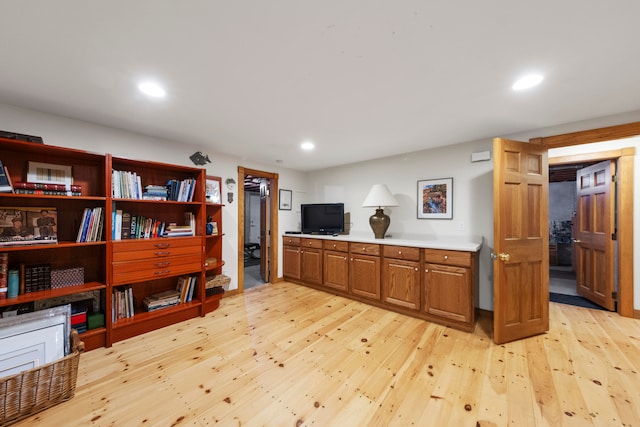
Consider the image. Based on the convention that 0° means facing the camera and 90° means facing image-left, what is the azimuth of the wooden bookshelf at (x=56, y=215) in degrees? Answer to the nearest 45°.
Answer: approximately 315°

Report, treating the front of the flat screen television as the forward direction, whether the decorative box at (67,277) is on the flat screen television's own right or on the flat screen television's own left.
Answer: on the flat screen television's own right

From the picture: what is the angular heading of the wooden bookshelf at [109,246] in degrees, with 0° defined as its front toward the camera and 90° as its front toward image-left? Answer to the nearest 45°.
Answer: approximately 315°

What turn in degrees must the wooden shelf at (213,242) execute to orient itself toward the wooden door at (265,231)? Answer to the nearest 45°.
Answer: approximately 90° to its left

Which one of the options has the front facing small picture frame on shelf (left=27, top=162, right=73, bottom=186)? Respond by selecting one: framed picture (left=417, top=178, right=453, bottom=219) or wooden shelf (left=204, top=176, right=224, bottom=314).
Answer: the framed picture

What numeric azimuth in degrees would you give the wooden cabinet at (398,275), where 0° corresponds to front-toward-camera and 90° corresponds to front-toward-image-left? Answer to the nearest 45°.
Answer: approximately 45°

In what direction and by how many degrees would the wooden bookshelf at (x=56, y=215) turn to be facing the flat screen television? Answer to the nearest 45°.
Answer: approximately 45° to its left
